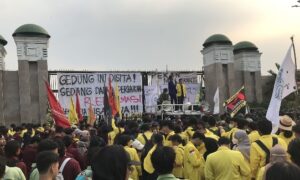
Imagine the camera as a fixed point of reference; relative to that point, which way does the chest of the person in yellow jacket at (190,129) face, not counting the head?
away from the camera

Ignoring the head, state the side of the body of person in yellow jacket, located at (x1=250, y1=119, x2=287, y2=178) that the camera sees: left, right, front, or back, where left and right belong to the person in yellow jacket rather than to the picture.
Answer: back

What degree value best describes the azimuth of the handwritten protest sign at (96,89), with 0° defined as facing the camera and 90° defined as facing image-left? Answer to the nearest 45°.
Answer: approximately 0°

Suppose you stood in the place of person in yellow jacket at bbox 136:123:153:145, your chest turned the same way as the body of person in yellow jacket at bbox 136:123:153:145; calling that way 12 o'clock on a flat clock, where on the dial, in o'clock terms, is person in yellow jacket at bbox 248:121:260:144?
person in yellow jacket at bbox 248:121:260:144 is roughly at 4 o'clock from person in yellow jacket at bbox 136:123:153:145.

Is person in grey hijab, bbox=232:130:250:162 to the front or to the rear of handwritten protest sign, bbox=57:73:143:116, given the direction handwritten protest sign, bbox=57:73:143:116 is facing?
to the front

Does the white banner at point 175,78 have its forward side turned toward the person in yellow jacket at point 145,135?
yes

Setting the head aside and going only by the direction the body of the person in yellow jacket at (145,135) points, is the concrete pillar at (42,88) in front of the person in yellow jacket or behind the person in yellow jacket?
in front

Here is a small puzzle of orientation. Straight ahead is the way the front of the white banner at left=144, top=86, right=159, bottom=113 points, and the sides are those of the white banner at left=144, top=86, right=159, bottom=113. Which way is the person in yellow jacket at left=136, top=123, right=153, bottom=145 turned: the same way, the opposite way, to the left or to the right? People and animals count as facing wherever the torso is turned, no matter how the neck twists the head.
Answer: the opposite way

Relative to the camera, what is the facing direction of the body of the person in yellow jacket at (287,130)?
away from the camera

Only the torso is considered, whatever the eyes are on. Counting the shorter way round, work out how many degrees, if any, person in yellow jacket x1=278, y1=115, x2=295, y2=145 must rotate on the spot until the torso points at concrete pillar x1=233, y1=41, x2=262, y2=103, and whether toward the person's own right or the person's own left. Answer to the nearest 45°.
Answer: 0° — they already face it

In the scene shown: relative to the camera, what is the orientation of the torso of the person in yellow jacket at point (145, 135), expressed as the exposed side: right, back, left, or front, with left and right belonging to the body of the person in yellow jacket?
back
